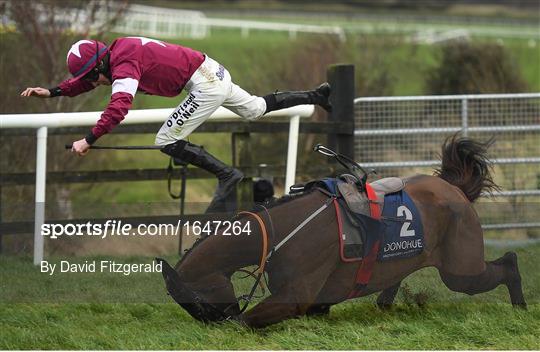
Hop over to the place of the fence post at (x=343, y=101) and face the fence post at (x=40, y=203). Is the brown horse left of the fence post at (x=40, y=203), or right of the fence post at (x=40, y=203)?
left

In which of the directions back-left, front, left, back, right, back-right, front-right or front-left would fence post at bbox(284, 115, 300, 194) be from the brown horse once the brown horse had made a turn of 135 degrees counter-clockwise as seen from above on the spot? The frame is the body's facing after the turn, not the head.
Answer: back-left

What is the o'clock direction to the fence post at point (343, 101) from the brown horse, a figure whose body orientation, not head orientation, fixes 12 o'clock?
The fence post is roughly at 3 o'clock from the brown horse.

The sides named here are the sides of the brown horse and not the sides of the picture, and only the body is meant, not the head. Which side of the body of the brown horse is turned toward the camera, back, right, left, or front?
left

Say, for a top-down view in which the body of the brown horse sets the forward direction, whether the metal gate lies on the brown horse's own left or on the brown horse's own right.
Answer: on the brown horse's own right

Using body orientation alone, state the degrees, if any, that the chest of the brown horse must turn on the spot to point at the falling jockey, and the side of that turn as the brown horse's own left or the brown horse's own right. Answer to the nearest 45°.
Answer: approximately 45° to the brown horse's own right

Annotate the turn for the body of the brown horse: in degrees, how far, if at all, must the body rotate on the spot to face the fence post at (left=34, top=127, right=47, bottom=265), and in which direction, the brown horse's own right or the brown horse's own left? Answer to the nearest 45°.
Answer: approximately 45° to the brown horse's own right
